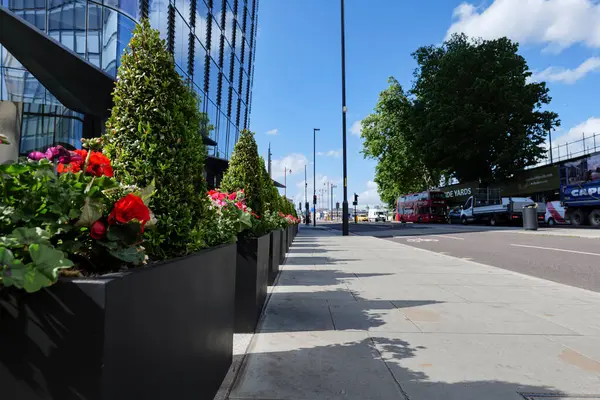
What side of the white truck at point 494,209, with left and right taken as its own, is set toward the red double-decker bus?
front

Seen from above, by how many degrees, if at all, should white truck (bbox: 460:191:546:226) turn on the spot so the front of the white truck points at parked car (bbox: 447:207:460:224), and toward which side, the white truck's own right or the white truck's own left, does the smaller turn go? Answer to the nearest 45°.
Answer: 0° — it already faces it

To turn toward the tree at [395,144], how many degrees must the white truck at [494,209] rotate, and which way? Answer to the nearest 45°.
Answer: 0° — it already faces it

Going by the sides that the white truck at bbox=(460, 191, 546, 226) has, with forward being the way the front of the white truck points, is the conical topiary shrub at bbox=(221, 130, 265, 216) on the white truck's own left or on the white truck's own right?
on the white truck's own left

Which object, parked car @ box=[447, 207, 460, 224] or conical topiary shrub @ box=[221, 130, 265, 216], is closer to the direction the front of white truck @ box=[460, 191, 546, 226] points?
the parked car

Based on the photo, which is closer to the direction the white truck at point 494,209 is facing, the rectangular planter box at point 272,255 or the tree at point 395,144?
the tree

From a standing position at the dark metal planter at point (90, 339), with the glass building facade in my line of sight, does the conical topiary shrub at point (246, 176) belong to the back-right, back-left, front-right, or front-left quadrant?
front-right

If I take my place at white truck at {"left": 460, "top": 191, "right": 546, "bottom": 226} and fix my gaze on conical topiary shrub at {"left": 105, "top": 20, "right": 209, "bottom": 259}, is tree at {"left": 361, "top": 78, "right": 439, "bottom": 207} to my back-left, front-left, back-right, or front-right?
back-right

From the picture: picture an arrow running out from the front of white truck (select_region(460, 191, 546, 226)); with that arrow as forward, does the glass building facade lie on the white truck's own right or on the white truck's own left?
on the white truck's own left

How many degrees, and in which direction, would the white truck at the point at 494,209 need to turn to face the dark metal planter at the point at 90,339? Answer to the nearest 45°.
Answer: approximately 135° to its left

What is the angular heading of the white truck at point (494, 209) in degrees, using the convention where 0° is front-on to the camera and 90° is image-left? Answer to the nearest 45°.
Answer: approximately 135°

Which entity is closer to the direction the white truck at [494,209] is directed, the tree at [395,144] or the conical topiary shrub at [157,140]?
the tree
